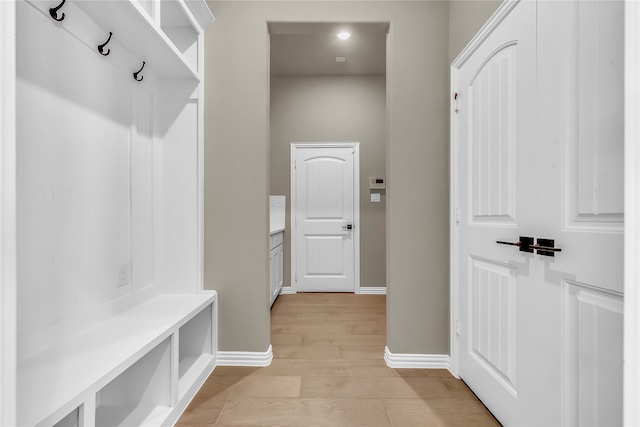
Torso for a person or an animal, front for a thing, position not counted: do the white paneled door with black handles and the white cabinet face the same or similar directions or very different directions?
very different directions

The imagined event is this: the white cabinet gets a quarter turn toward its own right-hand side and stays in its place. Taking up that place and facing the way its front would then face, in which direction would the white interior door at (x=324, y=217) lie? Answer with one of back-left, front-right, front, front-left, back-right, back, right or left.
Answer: back-left

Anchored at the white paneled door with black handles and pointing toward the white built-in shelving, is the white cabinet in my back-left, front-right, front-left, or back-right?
front-right

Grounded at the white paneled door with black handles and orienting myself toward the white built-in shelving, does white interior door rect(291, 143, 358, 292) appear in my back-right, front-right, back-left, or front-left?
front-right

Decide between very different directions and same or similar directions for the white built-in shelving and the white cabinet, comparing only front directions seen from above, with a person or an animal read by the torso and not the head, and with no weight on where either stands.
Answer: same or similar directions

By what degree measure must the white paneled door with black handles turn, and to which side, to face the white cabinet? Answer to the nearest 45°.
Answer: approximately 90° to its right

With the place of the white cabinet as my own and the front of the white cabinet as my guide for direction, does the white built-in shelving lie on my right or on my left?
on my right

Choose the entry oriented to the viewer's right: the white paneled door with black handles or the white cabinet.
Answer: the white cabinet

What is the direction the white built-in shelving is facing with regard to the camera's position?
facing the viewer and to the right of the viewer

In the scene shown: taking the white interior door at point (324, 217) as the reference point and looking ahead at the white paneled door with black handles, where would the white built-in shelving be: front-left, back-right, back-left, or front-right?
front-right

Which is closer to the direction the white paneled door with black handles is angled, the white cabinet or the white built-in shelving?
the white built-in shelving

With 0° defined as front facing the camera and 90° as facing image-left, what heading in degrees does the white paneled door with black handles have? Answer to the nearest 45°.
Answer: approximately 45°

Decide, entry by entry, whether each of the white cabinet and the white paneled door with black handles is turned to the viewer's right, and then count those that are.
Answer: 1

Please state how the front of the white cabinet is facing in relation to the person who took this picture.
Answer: facing to the right of the viewer

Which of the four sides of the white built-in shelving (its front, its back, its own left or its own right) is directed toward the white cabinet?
left

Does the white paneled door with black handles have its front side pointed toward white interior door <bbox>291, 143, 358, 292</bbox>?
no
